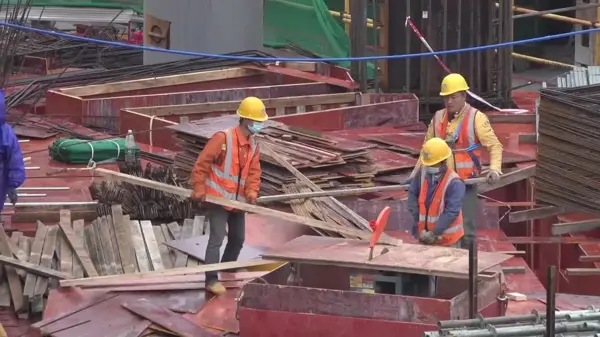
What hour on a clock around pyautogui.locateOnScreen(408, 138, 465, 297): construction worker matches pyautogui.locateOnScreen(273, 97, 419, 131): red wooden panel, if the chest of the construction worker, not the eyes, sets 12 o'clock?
The red wooden panel is roughly at 4 o'clock from the construction worker.

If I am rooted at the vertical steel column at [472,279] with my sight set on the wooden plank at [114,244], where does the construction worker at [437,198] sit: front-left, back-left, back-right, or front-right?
front-right

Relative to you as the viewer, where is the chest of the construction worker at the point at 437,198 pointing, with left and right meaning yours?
facing the viewer and to the left of the viewer

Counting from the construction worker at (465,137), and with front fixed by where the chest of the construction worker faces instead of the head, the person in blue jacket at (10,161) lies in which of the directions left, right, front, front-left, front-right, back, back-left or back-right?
front-right

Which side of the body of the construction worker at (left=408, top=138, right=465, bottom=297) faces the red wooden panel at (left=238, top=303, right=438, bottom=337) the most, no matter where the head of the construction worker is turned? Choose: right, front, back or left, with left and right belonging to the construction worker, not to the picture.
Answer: front

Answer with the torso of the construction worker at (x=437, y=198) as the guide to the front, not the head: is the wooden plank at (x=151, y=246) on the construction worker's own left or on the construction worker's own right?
on the construction worker's own right

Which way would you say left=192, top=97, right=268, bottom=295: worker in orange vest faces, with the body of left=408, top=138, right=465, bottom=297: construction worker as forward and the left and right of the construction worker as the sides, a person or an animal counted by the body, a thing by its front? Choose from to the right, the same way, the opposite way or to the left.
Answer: to the left
